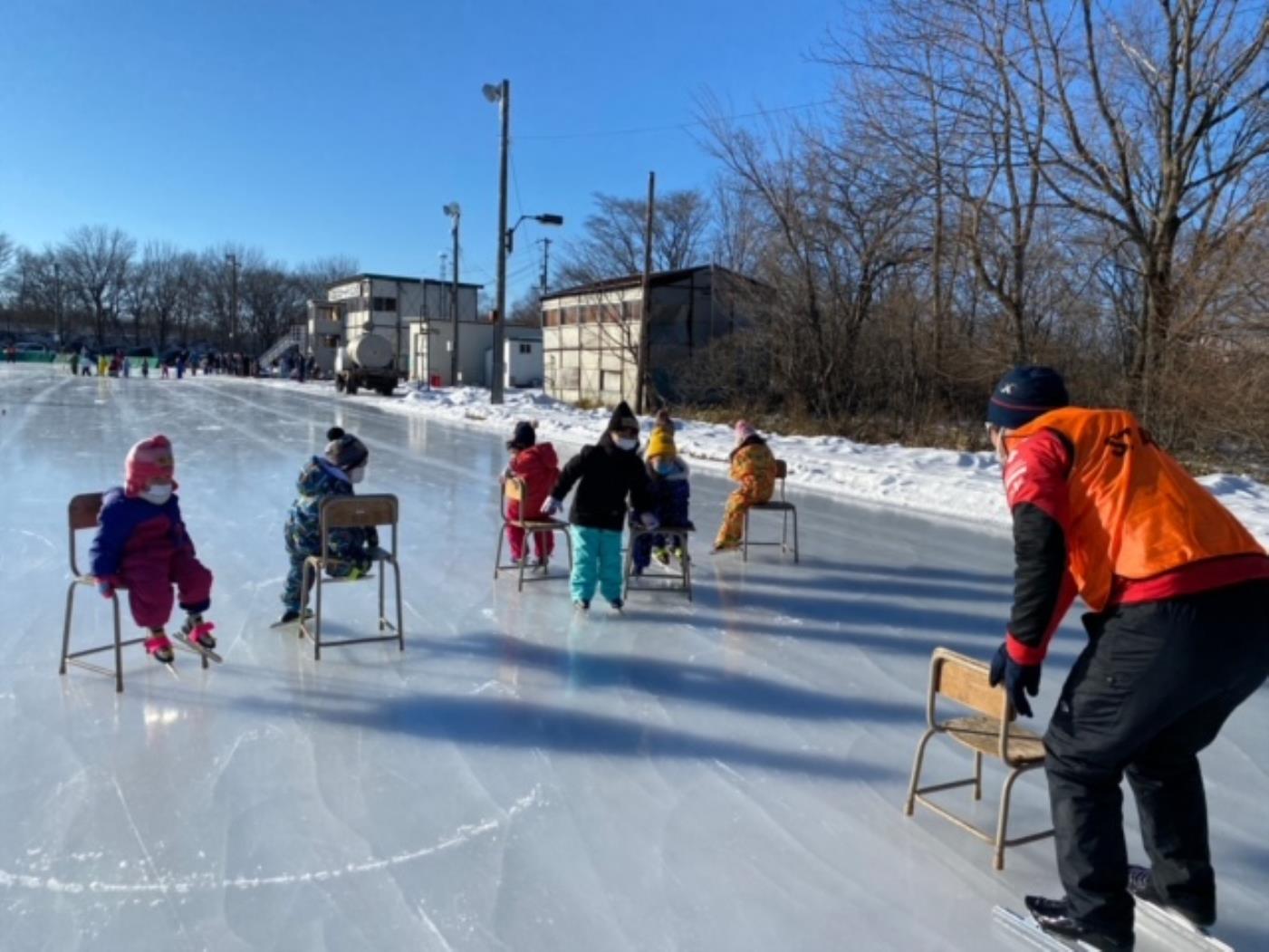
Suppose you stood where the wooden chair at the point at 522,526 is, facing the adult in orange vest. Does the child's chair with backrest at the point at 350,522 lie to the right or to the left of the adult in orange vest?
right

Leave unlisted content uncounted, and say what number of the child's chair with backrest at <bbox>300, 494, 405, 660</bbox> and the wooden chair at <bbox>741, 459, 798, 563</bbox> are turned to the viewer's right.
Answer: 0

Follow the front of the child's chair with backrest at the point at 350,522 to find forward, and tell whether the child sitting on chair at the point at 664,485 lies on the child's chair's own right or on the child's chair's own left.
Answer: on the child's chair's own right

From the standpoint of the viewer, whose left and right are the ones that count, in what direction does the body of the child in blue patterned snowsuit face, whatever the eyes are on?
facing to the right of the viewer

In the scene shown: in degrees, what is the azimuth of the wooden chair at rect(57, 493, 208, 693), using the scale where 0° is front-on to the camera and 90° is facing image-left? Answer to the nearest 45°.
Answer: approximately 315°

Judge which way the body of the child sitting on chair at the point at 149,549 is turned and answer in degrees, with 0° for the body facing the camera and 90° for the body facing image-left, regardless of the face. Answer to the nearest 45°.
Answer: approximately 315°

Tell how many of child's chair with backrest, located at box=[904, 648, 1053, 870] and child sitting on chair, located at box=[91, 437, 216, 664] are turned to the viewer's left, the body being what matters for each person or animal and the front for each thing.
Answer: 0

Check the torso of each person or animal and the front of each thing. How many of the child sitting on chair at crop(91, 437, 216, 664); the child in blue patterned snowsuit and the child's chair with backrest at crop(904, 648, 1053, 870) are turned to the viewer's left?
0

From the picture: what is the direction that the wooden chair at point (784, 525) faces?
to the viewer's left

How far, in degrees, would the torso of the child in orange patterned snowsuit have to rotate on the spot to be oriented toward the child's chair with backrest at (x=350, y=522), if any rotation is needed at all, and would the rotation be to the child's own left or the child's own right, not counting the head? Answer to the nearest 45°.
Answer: approximately 45° to the child's own left

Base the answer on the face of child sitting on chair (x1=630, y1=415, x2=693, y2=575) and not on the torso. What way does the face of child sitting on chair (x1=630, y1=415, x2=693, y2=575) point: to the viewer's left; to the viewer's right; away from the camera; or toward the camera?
toward the camera

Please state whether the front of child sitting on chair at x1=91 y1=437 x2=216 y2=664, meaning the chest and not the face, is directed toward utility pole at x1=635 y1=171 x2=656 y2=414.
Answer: no

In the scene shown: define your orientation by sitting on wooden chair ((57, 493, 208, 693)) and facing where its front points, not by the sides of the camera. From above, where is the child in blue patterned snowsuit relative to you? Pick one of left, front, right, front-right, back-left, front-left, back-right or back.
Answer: front-left
